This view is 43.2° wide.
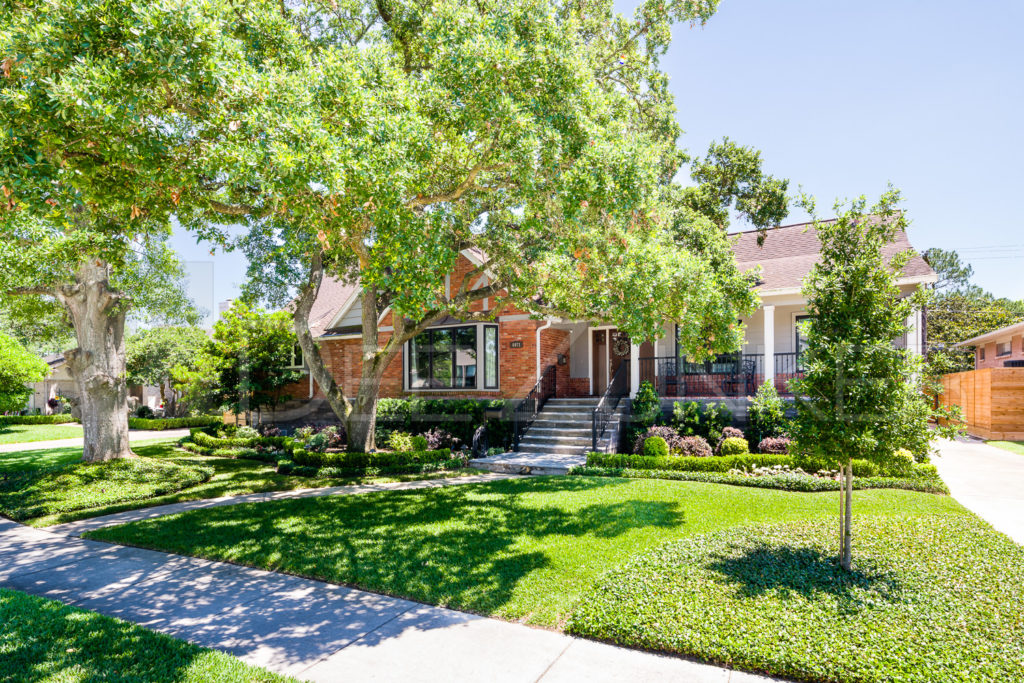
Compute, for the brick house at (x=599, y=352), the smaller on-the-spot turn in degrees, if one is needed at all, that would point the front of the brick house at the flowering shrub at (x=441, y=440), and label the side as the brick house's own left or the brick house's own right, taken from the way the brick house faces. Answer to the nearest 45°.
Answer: approximately 45° to the brick house's own right

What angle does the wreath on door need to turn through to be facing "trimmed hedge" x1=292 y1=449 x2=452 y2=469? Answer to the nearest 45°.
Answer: approximately 45° to its right

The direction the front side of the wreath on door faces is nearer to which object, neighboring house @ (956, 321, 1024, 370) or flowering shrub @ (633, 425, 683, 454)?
the flowering shrub

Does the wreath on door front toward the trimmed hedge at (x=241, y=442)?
no

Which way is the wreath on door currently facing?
toward the camera

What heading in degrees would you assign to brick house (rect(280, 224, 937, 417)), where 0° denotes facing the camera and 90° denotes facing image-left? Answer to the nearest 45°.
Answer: approximately 0°

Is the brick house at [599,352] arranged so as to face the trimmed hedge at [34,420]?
no

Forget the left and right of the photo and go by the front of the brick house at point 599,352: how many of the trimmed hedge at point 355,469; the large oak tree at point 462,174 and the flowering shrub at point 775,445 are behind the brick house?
0

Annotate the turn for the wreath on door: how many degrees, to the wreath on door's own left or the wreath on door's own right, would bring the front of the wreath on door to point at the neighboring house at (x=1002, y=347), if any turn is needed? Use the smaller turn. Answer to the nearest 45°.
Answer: approximately 135° to the wreath on door's own left

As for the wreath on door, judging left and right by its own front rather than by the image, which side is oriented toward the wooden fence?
left

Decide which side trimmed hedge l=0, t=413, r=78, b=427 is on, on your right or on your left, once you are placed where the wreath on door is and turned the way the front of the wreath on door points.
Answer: on your right
